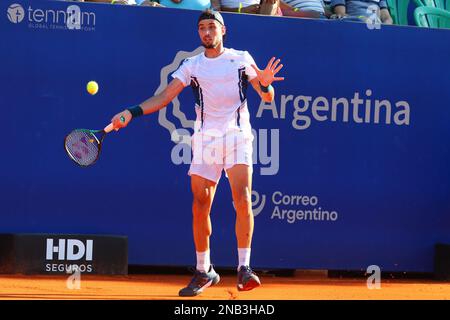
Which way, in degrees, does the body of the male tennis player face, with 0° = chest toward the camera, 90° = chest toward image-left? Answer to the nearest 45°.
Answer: approximately 0°

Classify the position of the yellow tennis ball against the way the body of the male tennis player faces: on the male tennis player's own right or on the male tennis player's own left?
on the male tennis player's own right
